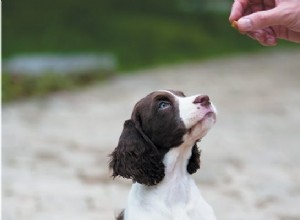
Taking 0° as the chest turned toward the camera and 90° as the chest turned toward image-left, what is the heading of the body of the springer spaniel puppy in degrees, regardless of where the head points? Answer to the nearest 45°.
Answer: approximately 315°
